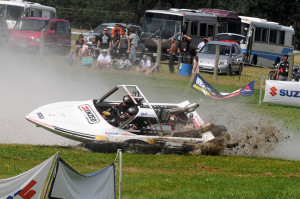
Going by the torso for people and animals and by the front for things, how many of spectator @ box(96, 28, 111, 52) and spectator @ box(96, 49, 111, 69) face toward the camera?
2

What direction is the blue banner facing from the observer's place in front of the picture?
facing the viewer

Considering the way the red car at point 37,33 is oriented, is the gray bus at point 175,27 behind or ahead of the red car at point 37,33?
behind

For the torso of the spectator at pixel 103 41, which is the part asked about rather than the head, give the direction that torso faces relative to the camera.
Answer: toward the camera

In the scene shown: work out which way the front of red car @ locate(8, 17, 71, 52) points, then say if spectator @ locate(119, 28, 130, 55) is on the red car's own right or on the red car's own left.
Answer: on the red car's own left

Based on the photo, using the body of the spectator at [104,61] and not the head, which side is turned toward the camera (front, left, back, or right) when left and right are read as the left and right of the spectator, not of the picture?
front

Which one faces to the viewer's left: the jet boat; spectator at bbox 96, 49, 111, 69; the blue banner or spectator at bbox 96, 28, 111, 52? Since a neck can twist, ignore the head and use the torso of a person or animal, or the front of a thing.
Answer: the jet boat

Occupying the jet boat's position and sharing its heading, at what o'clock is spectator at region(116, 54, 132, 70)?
The spectator is roughly at 3 o'clock from the jet boat.

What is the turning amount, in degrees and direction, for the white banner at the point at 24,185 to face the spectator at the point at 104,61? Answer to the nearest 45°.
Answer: approximately 180°

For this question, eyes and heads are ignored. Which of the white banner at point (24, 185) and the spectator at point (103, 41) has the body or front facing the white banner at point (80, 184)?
the spectator

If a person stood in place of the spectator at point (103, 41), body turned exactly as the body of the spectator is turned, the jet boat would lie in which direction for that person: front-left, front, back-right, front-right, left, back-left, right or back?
front

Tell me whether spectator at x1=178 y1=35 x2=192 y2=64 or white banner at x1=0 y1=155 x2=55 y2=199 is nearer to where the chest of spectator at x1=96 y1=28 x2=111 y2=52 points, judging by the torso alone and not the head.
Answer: the white banner

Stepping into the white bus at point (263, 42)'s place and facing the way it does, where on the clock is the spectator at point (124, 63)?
The spectator is roughly at 11 o'clock from the white bus.

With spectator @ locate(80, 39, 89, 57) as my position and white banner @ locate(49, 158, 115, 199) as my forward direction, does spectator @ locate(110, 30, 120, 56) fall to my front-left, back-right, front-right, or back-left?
back-left

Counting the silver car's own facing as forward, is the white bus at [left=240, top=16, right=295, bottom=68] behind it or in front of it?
behind

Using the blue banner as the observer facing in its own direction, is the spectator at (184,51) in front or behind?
behind

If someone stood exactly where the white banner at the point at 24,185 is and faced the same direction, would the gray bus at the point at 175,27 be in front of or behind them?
behind

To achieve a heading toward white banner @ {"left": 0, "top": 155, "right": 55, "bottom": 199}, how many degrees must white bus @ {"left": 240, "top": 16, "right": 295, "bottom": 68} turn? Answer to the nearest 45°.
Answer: approximately 45° to its left

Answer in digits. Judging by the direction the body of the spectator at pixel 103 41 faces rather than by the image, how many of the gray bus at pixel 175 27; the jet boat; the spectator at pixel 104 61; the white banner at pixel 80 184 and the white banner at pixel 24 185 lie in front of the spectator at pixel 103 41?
4
